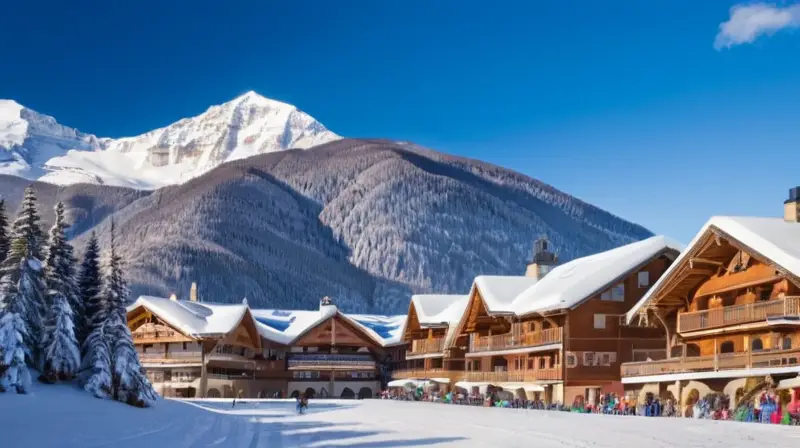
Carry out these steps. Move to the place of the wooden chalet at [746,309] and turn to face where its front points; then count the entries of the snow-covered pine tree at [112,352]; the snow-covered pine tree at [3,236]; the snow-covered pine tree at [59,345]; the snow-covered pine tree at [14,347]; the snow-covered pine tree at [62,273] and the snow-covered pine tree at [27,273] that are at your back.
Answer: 0

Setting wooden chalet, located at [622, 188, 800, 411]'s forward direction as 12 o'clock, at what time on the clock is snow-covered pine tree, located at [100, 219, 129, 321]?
The snow-covered pine tree is roughly at 1 o'clock from the wooden chalet.

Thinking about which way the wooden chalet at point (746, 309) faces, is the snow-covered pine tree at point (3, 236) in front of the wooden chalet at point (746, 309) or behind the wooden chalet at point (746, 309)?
in front

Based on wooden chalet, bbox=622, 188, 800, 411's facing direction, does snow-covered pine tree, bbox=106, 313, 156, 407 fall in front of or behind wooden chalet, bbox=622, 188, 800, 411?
in front

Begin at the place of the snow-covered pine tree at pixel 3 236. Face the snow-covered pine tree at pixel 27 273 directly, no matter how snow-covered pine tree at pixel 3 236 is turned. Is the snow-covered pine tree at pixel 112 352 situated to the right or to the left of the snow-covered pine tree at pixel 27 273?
left

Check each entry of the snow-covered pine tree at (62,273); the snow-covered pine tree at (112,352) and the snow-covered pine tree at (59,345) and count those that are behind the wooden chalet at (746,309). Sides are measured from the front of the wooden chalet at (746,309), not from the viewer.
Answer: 0

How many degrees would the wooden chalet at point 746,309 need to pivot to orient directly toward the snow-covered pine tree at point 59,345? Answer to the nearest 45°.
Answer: approximately 45° to its right

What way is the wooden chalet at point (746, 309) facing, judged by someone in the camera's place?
facing the viewer and to the left of the viewer

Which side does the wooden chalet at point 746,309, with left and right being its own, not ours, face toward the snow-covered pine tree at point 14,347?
front

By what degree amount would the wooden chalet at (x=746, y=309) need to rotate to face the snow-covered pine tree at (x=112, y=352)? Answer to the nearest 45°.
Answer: approximately 45° to its right

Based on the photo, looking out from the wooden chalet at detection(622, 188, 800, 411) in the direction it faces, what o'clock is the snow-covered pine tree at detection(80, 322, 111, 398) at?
The snow-covered pine tree is roughly at 1 o'clock from the wooden chalet.

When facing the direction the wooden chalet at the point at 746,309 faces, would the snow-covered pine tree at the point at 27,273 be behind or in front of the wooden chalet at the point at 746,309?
in front
